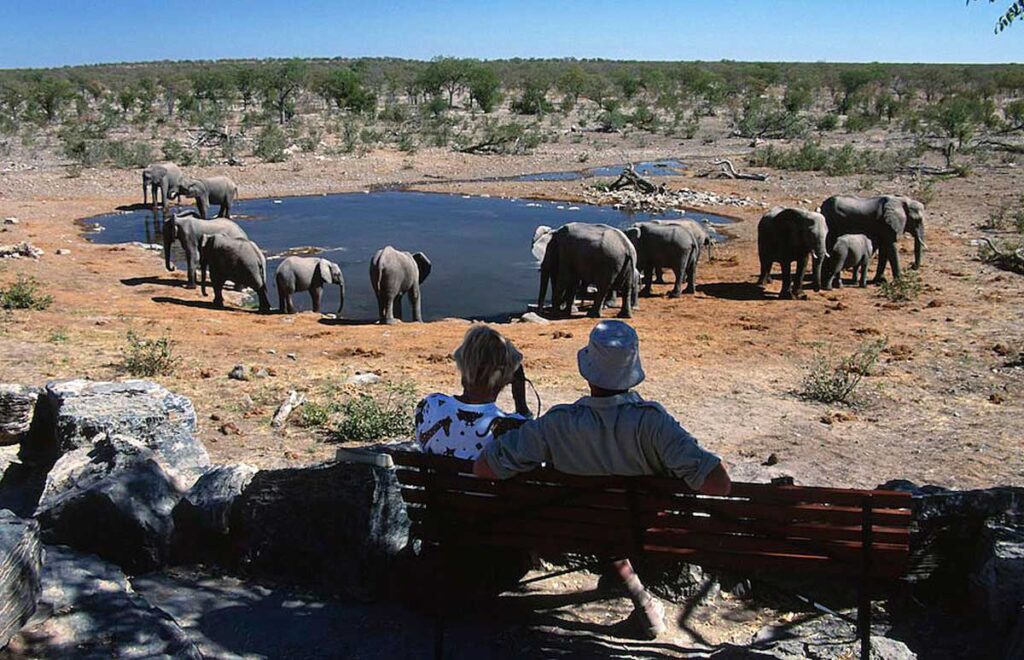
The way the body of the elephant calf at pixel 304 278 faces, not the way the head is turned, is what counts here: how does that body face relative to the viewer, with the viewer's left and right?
facing to the right of the viewer

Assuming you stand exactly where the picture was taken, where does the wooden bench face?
facing away from the viewer

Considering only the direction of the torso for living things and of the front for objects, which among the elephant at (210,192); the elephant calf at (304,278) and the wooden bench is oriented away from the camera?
the wooden bench

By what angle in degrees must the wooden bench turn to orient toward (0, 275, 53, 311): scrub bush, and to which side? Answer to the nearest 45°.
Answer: approximately 45° to its left

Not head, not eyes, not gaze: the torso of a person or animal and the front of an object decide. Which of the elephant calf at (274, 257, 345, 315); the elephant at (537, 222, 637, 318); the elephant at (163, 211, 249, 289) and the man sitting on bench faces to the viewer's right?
the elephant calf

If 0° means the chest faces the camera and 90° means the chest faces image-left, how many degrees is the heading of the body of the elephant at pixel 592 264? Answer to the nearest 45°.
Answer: approximately 135°

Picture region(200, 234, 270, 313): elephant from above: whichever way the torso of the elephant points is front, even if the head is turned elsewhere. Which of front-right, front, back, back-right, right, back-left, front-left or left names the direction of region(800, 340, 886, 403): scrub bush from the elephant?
back

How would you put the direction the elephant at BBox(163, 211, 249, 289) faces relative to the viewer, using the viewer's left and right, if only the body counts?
facing to the left of the viewer

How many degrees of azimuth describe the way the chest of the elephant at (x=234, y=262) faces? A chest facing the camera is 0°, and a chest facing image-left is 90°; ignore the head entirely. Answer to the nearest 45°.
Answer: approximately 135°

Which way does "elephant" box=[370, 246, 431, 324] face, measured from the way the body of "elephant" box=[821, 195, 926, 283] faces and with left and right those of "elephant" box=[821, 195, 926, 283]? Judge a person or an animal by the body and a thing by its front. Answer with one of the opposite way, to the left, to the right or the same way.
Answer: to the left

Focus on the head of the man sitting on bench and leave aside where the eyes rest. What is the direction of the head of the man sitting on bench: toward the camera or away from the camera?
away from the camera

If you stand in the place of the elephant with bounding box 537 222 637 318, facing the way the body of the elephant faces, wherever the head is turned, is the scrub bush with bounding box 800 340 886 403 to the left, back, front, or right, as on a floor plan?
back

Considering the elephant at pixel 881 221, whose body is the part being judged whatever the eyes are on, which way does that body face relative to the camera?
to the viewer's right

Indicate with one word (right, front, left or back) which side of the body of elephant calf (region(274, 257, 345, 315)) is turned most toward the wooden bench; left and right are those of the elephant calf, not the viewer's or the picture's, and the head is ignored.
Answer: right

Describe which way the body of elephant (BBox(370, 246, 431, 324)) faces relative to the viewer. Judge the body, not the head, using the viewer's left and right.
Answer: facing away from the viewer and to the right of the viewer

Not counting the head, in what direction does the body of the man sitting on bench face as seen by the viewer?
away from the camera
